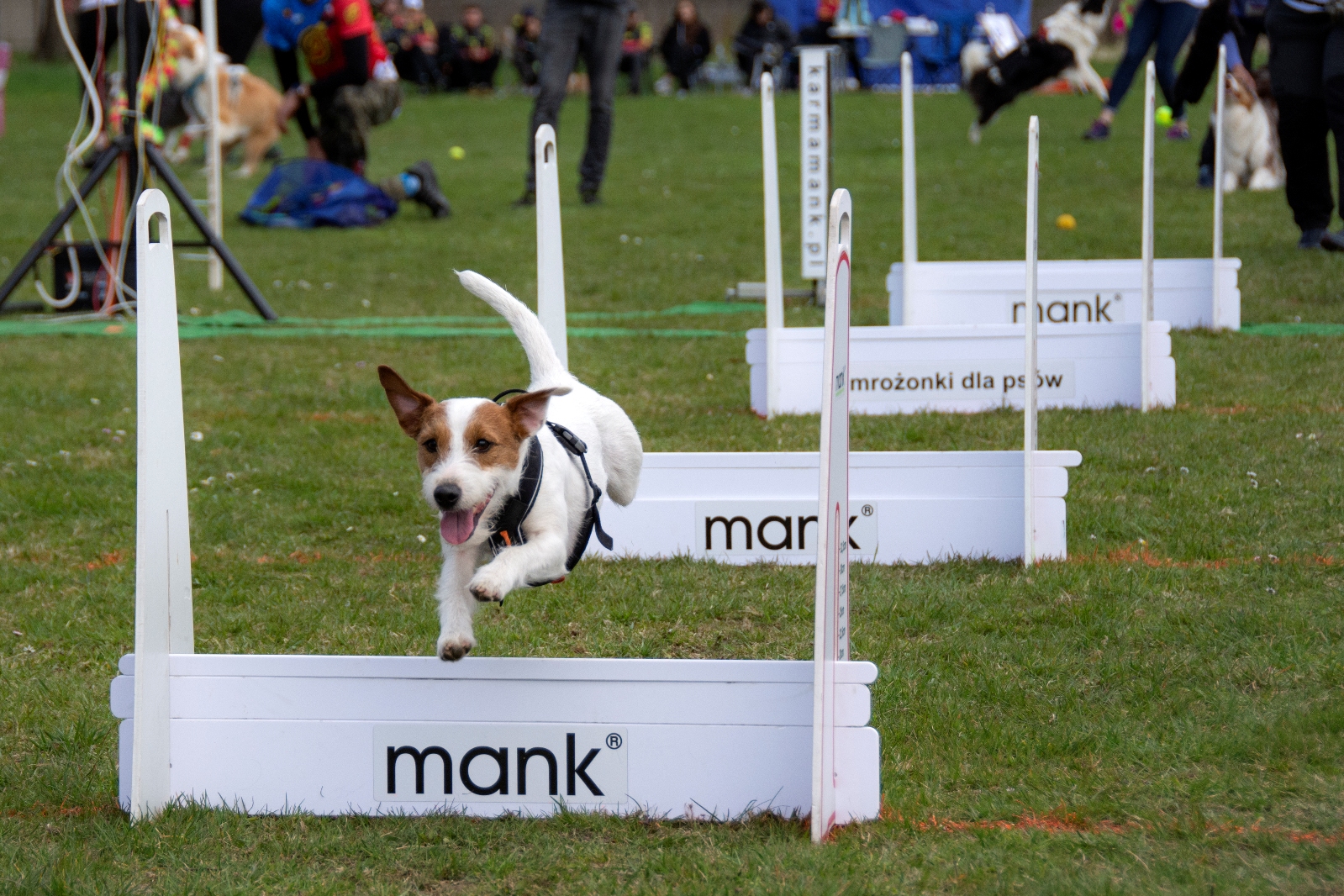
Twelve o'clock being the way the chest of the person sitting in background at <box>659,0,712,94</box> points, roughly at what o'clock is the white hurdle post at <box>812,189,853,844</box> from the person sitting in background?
The white hurdle post is roughly at 12 o'clock from the person sitting in background.

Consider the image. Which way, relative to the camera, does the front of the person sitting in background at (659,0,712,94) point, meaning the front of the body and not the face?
toward the camera

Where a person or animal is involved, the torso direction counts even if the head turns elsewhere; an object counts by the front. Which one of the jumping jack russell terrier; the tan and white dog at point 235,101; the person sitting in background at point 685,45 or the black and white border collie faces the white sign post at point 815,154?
the person sitting in background

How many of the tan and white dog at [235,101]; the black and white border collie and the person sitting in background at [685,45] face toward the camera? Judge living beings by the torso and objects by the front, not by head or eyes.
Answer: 1

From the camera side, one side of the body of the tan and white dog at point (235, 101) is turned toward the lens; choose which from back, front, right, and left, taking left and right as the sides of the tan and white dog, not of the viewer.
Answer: left
